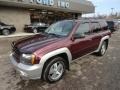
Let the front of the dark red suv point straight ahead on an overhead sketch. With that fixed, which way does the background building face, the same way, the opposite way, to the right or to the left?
to the left

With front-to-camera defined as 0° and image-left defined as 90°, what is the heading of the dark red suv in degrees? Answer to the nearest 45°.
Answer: approximately 45°

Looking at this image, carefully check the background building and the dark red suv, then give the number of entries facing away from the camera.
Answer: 0

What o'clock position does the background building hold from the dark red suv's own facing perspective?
The background building is roughly at 4 o'clock from the dark red suv.

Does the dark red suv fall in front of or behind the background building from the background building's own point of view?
in front
